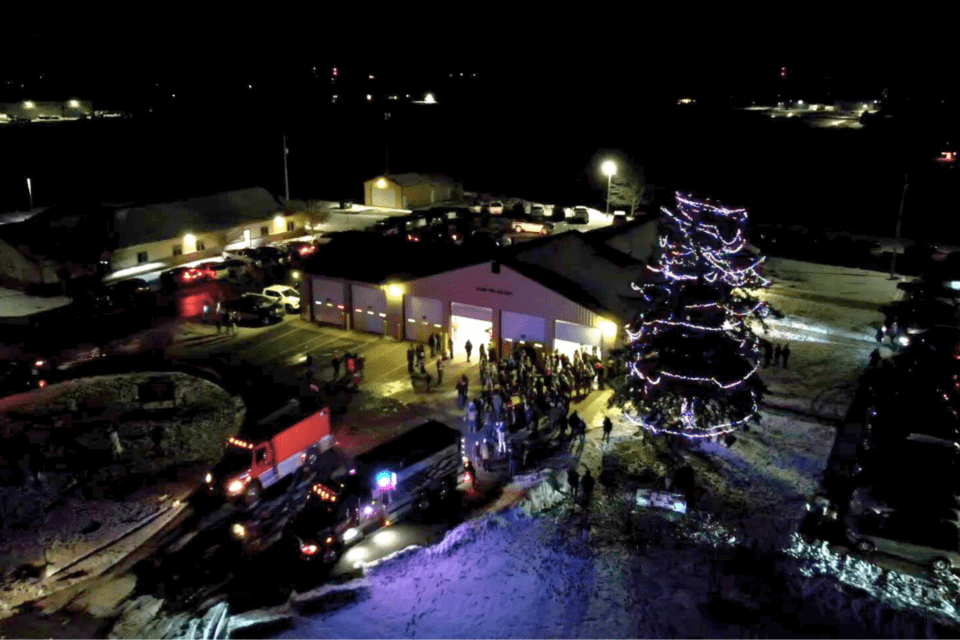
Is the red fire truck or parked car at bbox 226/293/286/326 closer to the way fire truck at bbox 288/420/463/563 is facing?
the red fire truck

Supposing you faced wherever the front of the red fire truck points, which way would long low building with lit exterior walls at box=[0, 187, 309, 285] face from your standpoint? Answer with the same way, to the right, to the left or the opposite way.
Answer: to the left

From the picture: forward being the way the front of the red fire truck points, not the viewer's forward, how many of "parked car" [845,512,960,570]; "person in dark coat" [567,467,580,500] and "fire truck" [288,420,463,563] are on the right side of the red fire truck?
0

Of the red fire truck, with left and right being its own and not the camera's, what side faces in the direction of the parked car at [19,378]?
right

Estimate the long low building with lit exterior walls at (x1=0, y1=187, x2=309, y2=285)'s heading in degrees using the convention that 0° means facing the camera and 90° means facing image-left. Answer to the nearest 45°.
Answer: approximately 315°

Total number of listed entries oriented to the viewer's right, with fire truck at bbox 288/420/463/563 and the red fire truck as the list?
0

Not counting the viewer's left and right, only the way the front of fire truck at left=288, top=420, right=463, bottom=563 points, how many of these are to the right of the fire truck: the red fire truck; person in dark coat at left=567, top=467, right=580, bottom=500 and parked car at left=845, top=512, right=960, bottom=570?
1

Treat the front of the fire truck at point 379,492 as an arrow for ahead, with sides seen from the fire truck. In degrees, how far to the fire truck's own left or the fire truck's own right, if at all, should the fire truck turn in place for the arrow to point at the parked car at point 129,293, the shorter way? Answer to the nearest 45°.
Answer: approximately 90° to the fire truck's own right

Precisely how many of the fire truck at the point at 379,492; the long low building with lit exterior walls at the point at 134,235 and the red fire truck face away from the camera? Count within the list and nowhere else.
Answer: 0

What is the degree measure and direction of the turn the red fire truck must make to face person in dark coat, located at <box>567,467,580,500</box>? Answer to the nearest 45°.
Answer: approximately 90° to its left

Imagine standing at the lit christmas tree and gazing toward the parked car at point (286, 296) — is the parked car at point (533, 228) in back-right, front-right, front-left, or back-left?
front-right

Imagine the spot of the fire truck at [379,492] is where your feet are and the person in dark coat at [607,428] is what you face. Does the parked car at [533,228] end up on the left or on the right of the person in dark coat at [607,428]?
left

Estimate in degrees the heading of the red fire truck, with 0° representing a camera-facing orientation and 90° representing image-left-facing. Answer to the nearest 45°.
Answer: approximately 45°

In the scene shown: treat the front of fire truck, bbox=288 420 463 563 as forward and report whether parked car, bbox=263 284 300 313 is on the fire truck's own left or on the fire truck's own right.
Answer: on the fire truck's own right

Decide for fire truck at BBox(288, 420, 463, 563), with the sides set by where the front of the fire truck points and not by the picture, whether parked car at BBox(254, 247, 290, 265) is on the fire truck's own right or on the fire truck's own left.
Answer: on the fire truck's own right

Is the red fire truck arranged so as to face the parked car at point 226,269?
no

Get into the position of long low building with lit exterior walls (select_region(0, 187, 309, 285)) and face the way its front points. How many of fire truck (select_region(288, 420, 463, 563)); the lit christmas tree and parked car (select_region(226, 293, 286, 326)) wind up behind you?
0

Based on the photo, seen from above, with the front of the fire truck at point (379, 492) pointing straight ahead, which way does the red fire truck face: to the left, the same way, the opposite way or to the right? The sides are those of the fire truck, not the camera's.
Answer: the same way

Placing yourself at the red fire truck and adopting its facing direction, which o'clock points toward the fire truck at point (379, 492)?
The fire truck is roughly at 9 o'clock from the red fire truck.

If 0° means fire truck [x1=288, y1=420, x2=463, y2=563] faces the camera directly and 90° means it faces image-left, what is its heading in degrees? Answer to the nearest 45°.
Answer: approximately 45°
